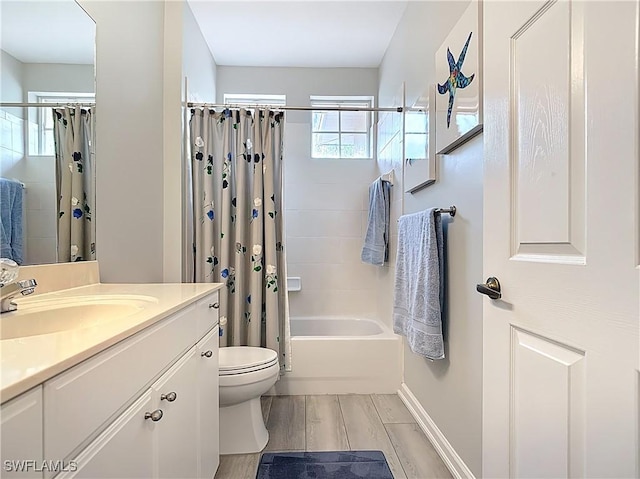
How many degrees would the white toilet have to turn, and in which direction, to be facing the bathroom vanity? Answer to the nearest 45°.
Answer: approximately 90° to its right
